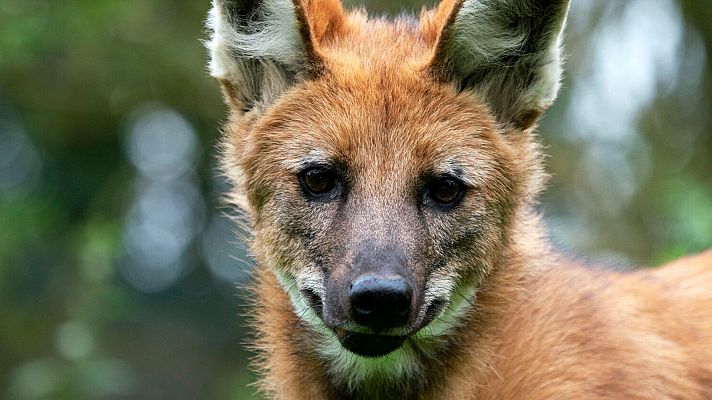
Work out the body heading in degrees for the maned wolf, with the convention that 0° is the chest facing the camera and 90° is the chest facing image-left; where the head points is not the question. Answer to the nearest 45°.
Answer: approximately 45°
